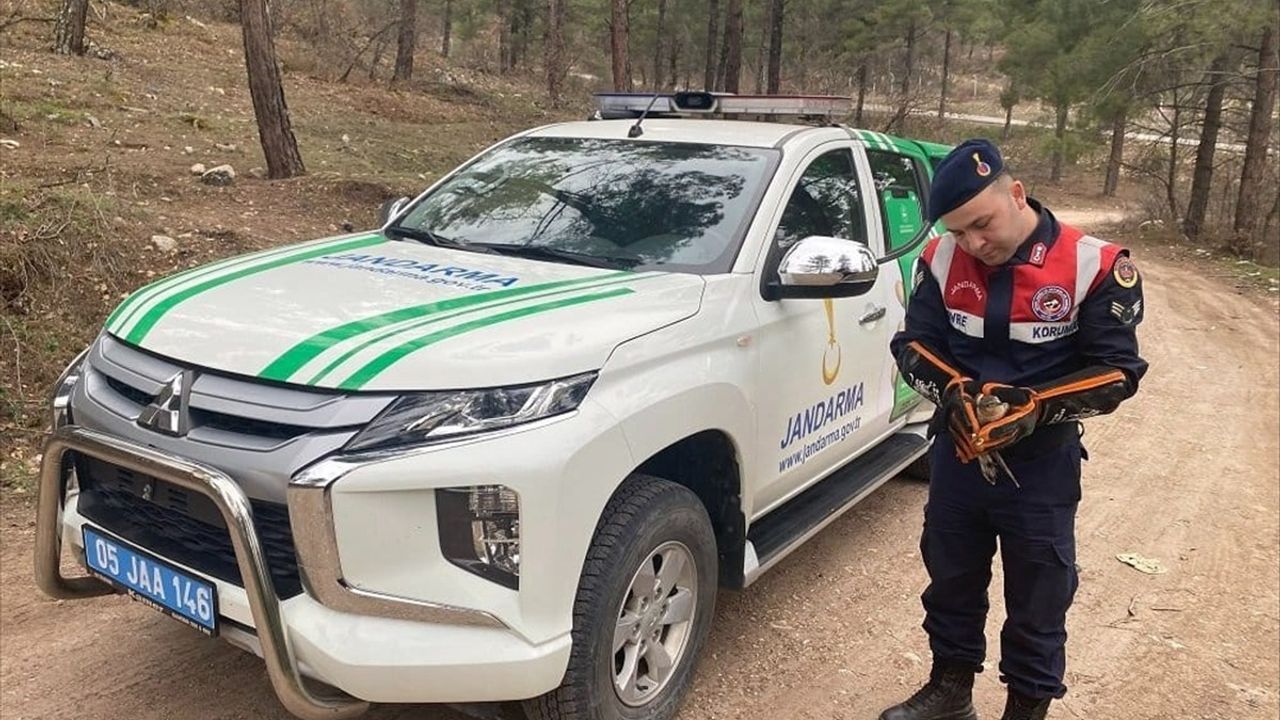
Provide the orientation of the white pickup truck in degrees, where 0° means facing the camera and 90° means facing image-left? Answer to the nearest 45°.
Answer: approximately 45°

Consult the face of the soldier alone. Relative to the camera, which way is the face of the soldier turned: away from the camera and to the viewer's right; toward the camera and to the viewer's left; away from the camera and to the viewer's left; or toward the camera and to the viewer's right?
toward the camera and to the viewer's left

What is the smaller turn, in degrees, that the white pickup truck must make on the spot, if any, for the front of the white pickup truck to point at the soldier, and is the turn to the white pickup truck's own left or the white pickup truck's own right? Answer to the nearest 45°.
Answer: approximately 135° to the white pickup truck's own left
